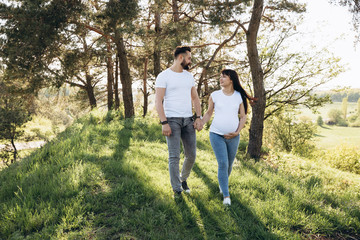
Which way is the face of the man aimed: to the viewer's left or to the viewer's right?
to the viewer's right

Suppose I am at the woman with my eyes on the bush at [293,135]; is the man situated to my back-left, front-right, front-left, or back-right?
back-left

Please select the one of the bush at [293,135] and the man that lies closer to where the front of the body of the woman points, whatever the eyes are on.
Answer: the man

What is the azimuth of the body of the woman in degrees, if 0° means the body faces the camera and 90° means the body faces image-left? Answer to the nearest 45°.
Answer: approximately 0°

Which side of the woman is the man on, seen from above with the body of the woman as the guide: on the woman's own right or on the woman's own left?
on the woman's own right

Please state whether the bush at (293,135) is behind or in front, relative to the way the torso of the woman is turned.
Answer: behind
